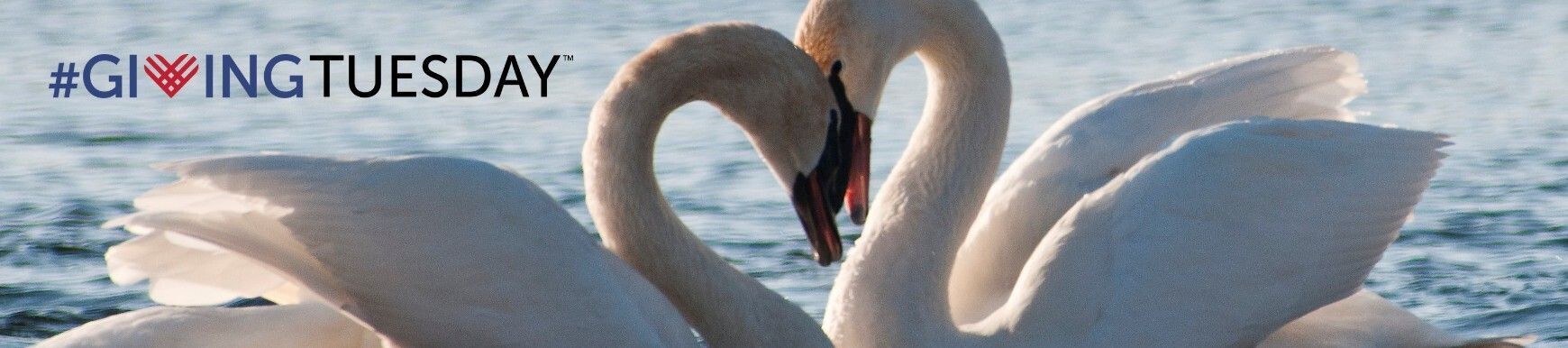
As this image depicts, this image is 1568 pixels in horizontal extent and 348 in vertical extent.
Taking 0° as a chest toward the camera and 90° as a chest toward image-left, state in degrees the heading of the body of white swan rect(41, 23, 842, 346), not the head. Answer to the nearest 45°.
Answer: approximately 270°

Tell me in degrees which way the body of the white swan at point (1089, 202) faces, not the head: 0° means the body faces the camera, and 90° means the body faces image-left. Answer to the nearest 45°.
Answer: approximately 90°

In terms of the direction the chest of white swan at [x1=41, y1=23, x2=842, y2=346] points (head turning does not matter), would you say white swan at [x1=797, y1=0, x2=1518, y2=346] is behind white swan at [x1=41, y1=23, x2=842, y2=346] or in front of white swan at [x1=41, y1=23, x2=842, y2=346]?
in front

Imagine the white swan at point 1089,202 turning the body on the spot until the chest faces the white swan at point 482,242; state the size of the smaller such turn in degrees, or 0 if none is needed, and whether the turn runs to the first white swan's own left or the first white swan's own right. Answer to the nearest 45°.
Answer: approximately 45° to the first white swan's own left

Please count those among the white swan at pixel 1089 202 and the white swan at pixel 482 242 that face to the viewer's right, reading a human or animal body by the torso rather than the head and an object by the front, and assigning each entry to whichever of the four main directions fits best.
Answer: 1
